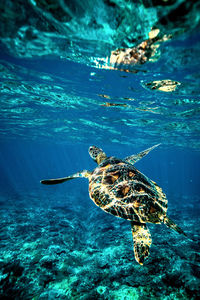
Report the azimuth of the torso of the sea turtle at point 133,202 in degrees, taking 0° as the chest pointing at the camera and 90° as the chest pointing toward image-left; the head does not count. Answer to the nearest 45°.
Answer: approximately 135°
